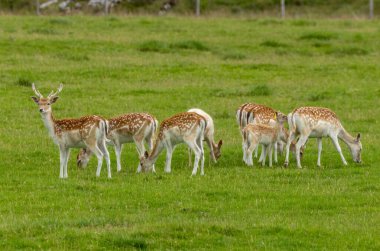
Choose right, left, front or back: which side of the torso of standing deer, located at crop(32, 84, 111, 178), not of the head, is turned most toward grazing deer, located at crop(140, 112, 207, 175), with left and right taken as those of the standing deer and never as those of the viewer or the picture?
back

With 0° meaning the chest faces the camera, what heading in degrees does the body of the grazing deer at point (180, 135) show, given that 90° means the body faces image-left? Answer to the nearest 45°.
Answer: approximately 90°

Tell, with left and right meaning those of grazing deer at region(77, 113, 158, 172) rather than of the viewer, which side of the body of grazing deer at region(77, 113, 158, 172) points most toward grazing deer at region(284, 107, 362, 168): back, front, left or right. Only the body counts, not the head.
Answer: back

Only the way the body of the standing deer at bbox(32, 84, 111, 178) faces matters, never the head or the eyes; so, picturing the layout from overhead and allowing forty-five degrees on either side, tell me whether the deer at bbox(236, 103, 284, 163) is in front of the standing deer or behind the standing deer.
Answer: behind

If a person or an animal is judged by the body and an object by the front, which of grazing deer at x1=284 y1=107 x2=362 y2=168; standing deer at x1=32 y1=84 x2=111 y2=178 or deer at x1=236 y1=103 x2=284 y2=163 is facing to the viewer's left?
the standing deer

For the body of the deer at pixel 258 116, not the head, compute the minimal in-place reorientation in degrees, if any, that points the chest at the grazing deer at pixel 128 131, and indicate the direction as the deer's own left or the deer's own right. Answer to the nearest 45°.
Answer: approximately 180°

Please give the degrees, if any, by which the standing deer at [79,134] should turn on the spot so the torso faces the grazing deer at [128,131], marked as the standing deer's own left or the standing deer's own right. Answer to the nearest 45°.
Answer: approximately 135° to the standing deer's own right

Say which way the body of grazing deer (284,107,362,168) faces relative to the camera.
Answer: to the viewer's right
